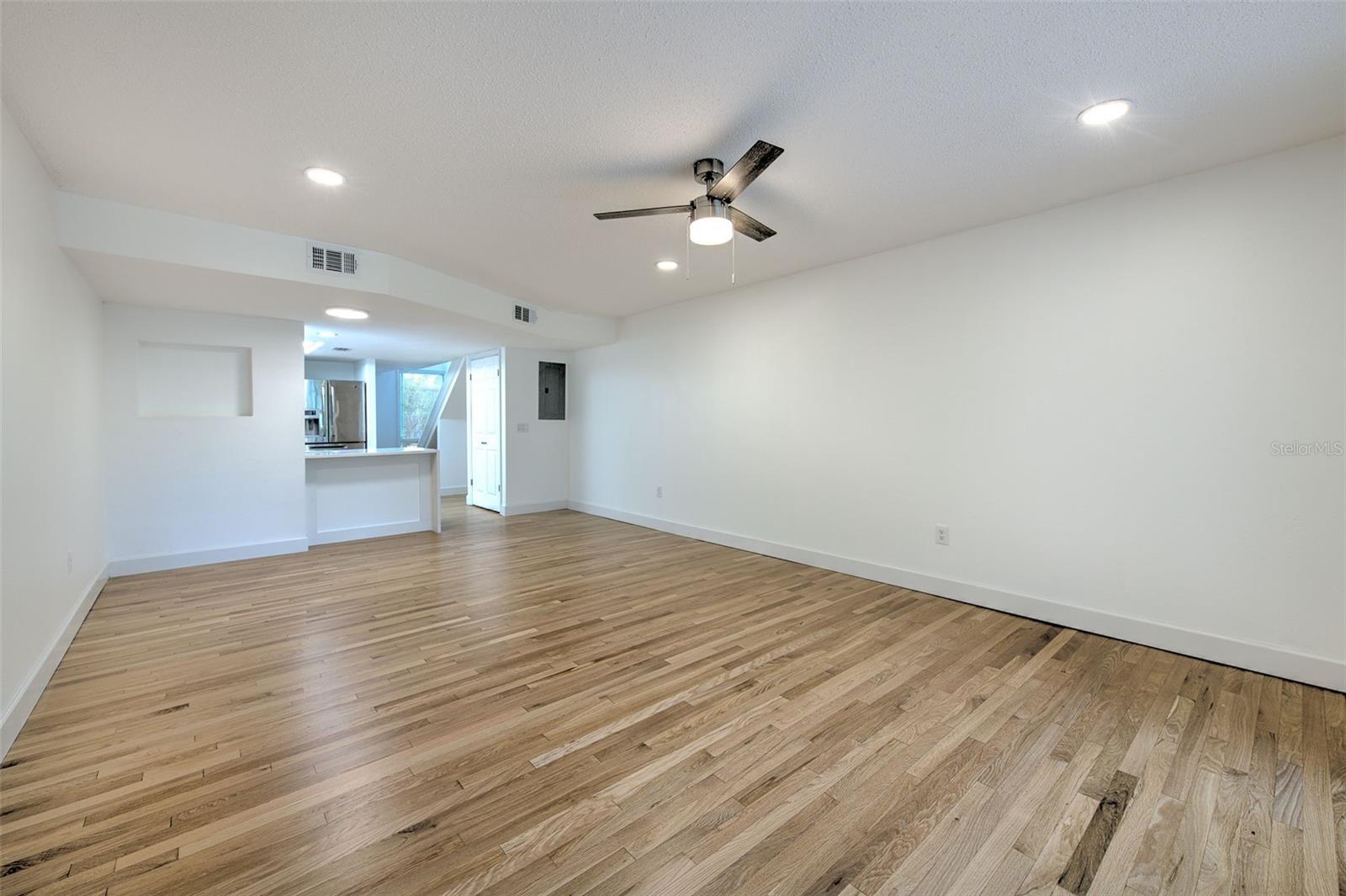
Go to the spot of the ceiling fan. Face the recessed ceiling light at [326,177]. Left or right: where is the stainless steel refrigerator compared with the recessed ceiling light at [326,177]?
right

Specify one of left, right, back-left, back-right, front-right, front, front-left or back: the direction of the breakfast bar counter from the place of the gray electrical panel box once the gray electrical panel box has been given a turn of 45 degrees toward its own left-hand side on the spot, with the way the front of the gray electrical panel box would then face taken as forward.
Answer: back-right

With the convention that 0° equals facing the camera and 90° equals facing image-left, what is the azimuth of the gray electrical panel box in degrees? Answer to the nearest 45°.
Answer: approximately 315°

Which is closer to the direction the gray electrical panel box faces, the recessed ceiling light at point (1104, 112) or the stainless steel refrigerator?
the recessed ceiling light

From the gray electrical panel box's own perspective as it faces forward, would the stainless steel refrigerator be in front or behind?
behind

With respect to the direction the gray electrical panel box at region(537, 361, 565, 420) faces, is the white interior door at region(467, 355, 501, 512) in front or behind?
behind

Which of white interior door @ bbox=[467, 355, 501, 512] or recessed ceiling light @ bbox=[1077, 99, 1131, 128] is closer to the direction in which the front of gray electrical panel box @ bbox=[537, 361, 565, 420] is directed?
the recessed ceiling light

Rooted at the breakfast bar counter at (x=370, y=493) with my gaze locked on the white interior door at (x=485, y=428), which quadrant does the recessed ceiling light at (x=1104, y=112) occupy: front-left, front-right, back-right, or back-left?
back-right

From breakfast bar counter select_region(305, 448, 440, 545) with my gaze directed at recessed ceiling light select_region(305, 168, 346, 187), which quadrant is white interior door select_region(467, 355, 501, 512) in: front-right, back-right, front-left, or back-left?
back-left

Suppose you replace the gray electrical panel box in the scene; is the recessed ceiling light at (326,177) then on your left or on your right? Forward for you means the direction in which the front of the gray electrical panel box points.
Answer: on your right

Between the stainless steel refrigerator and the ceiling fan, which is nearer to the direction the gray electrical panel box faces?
the ceiling fan

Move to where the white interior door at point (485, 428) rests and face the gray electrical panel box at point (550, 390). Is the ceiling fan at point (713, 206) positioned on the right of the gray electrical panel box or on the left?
right
